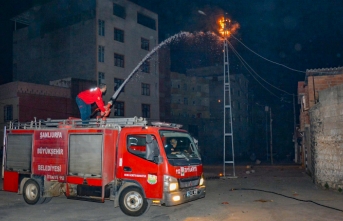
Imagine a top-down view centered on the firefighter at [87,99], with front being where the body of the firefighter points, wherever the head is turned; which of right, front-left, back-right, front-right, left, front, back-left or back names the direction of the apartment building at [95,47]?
left

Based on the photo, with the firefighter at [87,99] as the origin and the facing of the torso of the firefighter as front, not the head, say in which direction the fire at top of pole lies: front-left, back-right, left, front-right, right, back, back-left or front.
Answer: front-left

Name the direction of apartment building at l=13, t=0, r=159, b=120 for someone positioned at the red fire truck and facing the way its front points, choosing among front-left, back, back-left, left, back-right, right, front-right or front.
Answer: back-left

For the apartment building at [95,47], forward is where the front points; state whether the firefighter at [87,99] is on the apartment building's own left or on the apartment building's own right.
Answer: on the apartment building's own right

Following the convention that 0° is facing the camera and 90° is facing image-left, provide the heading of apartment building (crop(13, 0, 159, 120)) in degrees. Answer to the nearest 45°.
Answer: approximately 315°

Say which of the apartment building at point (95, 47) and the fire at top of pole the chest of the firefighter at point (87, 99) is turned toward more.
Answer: the fire at top of pole

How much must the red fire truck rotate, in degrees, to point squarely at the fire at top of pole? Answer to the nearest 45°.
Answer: approximately 90° to its left

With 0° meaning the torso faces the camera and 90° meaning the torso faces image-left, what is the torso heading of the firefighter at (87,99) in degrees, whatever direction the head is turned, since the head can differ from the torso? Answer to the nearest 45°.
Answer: approximately 270°

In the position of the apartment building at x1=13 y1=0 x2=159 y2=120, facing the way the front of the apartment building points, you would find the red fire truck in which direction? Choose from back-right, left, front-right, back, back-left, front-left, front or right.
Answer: front-right
